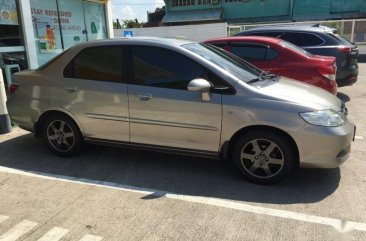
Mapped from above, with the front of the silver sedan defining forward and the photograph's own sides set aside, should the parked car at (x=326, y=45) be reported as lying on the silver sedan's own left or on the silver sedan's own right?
on the silver sedan's own left

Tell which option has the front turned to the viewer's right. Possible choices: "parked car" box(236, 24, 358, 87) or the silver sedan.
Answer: the silver sedan

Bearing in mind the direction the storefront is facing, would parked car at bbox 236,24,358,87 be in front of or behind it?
in front

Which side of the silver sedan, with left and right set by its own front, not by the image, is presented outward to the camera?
right

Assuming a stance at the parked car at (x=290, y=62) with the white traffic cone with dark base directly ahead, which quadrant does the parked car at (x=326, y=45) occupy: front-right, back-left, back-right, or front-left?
back-right

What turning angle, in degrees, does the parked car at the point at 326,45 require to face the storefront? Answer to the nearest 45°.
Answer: approximately 45° to its left

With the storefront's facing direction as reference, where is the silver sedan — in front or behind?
in front

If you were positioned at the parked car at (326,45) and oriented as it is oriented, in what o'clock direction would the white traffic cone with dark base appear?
The white traffic cone with dark base is roughly at 9 o'clock from the parked car.

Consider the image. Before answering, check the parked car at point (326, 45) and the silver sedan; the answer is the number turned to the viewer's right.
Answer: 1

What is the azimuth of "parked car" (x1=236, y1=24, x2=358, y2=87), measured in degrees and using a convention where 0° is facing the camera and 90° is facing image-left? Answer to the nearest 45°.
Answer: approximately 135°

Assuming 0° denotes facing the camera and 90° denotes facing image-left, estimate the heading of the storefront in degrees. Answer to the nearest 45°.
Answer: approximately 315°
